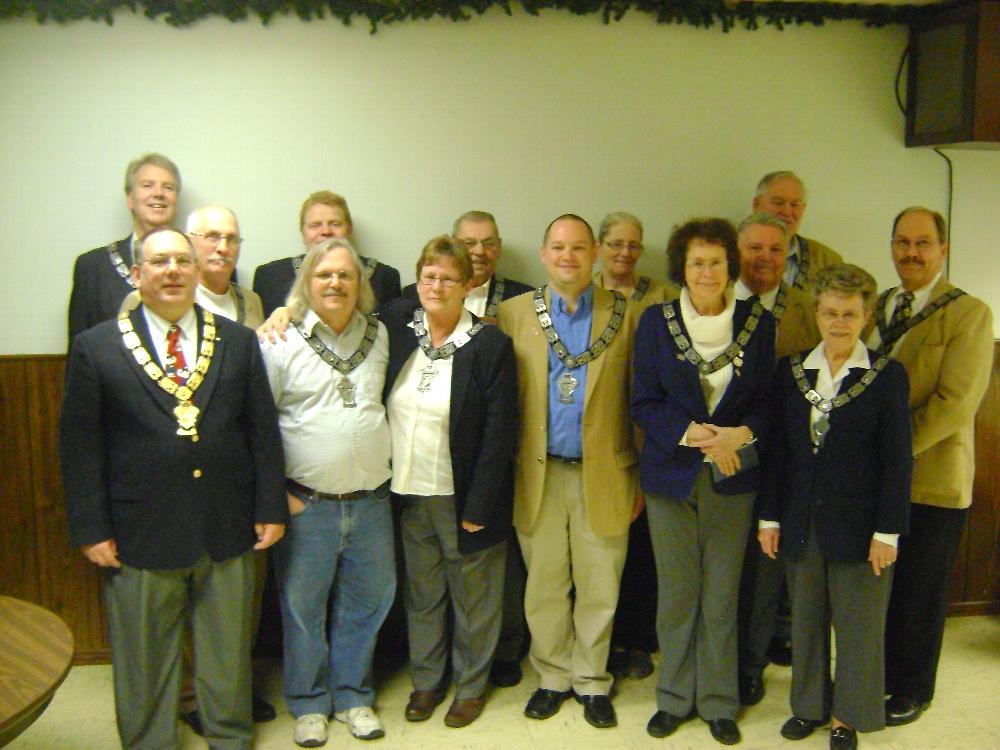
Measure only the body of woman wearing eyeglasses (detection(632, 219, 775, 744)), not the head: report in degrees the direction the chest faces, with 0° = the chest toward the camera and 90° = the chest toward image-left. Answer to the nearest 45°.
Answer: approximately 0°

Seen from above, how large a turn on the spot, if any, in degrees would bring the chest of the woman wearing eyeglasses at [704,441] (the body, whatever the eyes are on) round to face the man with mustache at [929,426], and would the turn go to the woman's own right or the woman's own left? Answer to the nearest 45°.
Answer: approximately 135° to the woman's own left

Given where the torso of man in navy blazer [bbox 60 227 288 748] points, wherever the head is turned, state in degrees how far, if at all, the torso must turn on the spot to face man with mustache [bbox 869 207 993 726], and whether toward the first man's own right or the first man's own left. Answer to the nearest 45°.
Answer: approximately 90° to the first man's own left

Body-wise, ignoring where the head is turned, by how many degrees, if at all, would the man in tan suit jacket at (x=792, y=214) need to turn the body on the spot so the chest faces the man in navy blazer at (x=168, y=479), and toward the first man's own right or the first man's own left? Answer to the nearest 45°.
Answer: approximately 45° to the first man's own right

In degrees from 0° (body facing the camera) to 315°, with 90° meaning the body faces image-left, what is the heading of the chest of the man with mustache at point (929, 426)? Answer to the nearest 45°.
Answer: approximately 45°

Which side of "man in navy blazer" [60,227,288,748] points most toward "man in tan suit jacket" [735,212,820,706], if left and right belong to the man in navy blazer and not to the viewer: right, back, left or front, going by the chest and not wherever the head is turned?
left
